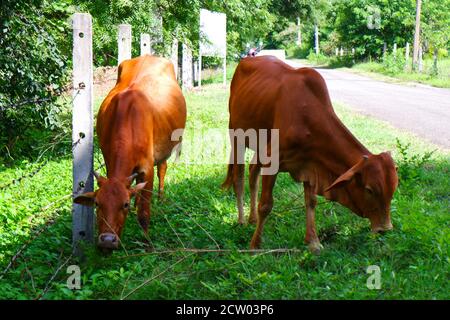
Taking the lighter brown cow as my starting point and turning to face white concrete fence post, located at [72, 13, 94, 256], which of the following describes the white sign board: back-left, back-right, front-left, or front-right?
back-right

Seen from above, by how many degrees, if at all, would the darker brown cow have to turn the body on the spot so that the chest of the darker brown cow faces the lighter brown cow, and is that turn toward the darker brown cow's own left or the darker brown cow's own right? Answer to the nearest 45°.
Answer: approximately 135° to the darker brown cow's own right

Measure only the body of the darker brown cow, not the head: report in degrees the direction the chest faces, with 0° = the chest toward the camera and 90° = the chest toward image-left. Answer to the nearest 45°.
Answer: approximately 315°

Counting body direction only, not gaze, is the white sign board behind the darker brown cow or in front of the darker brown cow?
behind

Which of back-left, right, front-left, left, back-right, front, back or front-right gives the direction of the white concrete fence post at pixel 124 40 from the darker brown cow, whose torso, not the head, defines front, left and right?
back

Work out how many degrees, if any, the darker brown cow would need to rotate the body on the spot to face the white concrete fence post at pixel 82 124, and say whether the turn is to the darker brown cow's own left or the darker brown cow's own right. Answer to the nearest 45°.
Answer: approximately 135° to the darker brown cow's own right

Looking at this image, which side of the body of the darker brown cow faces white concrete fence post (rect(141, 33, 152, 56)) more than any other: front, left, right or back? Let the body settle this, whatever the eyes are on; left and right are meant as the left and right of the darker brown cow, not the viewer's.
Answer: back
